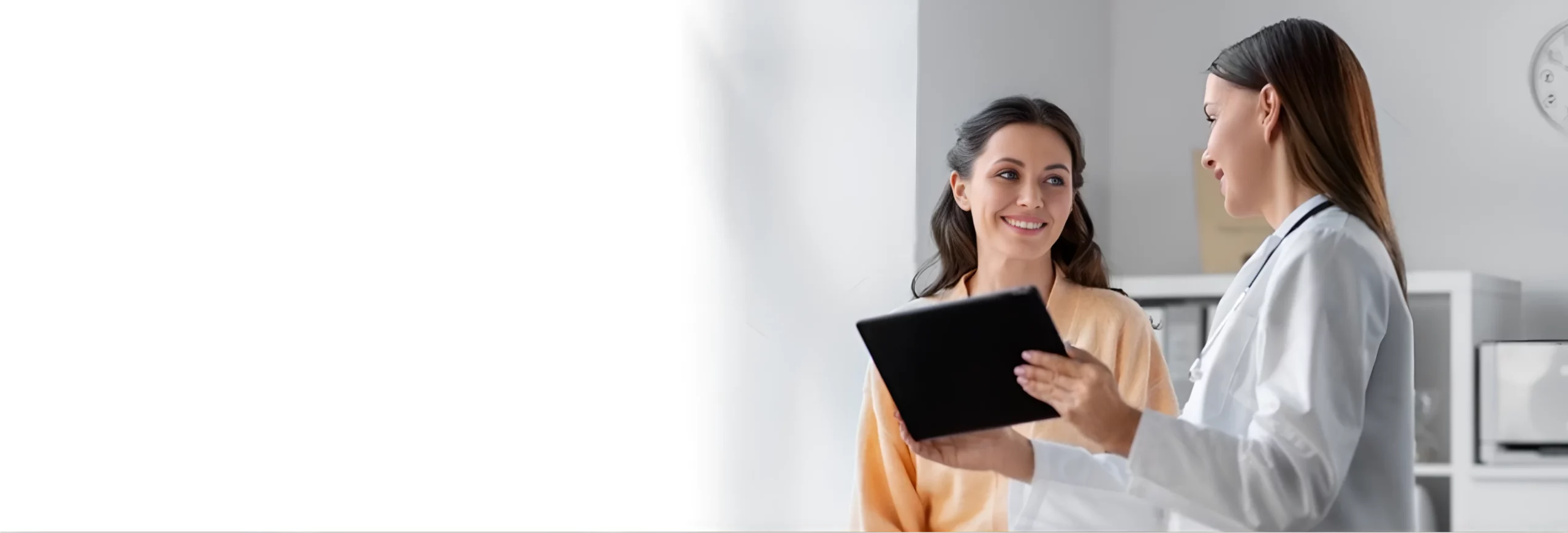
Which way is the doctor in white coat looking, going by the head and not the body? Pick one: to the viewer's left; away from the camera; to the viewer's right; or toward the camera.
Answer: to the viewer's left

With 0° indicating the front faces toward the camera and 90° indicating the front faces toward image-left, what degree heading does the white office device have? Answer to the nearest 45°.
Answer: approximately 0°

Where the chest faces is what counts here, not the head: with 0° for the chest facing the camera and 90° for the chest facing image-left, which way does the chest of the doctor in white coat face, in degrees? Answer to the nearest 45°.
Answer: approximately 90°

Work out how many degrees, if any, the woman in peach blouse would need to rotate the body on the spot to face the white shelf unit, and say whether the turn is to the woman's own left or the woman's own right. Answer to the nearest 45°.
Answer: approximately 135° to the woman's own left

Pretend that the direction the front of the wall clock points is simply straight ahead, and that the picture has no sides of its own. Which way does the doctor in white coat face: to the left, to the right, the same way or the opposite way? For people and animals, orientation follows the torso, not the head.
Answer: to the right

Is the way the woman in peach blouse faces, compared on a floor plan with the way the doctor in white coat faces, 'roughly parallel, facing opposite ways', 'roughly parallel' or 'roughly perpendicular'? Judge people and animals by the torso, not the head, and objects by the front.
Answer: roughly perpendicular

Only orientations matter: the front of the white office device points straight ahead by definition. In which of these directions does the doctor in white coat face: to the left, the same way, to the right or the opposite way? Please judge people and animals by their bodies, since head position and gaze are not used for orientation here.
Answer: to the right

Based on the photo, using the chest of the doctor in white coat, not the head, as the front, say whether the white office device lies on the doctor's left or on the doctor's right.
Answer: on the doctor's right

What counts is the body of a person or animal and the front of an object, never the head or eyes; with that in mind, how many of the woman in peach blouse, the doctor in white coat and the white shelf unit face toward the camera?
2
